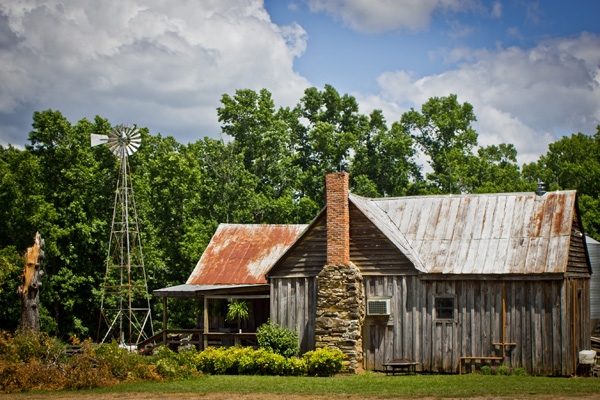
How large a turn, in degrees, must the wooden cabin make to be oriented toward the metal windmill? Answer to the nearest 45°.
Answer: approximately 45° to its right
